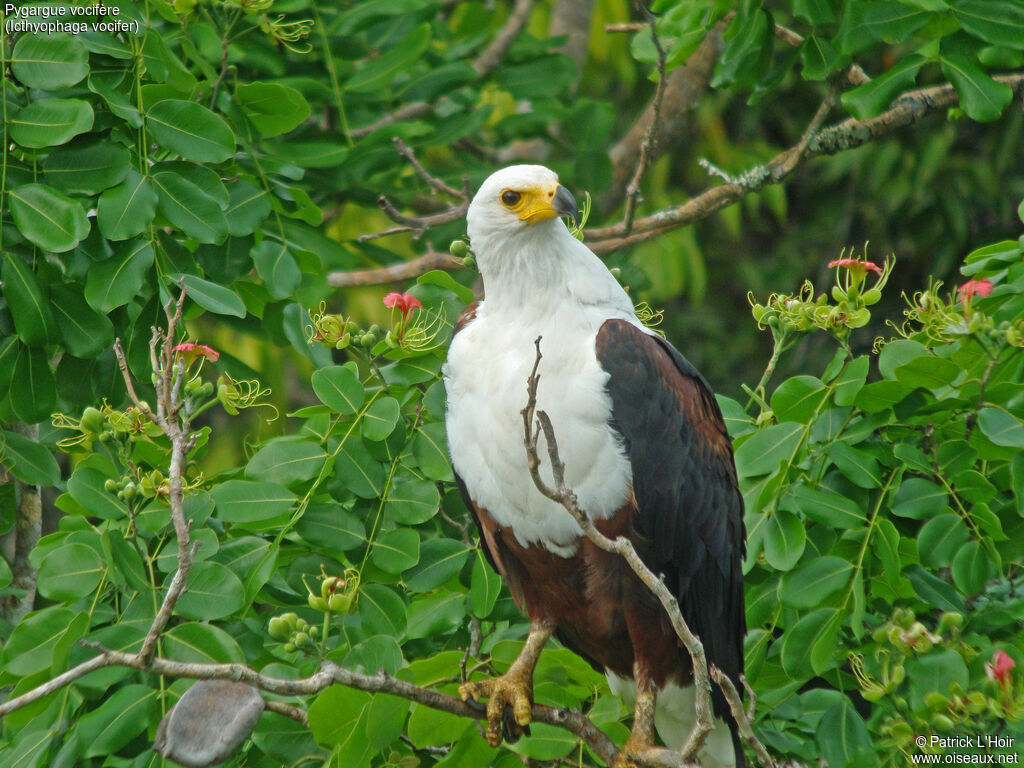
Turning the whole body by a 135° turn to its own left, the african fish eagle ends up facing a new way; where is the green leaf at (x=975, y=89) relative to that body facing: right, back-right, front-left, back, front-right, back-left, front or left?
front-left

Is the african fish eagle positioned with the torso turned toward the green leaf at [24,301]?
no

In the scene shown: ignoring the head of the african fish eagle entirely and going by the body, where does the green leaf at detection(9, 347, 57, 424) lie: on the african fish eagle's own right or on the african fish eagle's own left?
on the african fish eagle's own right

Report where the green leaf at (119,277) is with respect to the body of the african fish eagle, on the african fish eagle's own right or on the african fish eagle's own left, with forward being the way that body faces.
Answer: on the african fish eagle's own right

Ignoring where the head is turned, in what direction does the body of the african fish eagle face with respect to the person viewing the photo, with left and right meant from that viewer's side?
facing the viewer and to the left of the viewer

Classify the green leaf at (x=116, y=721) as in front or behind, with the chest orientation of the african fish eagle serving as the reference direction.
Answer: in front

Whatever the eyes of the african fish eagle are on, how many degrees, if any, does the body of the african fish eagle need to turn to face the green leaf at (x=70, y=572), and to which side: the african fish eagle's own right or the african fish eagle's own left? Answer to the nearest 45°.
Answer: approximately 45° to the african fish eagle's own right

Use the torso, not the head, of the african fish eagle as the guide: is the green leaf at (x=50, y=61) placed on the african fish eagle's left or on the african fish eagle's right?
on the african fish eagle's right

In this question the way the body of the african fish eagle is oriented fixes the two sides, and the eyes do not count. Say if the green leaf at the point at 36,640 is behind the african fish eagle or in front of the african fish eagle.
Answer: in front

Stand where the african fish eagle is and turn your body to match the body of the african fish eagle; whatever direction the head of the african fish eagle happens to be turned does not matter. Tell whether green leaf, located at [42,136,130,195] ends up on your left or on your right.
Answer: on your right

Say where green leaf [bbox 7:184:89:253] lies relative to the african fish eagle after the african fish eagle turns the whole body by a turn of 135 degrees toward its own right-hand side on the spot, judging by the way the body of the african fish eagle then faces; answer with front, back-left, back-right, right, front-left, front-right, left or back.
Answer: left

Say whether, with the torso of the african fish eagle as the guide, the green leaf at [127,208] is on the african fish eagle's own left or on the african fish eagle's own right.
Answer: on the african fish eagle's own right

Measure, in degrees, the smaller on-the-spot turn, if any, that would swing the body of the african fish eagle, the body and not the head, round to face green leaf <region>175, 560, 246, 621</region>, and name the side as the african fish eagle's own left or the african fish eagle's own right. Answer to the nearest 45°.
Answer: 0° — it already faces it

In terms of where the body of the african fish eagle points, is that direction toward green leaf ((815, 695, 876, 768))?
no

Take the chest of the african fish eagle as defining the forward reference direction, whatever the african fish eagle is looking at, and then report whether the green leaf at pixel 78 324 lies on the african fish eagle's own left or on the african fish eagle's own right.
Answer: on the african fish eagle's own right

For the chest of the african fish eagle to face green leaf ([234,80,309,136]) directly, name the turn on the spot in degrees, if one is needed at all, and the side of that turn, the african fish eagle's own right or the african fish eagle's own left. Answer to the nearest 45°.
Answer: approximately 90° to the african fish eagle's own right
